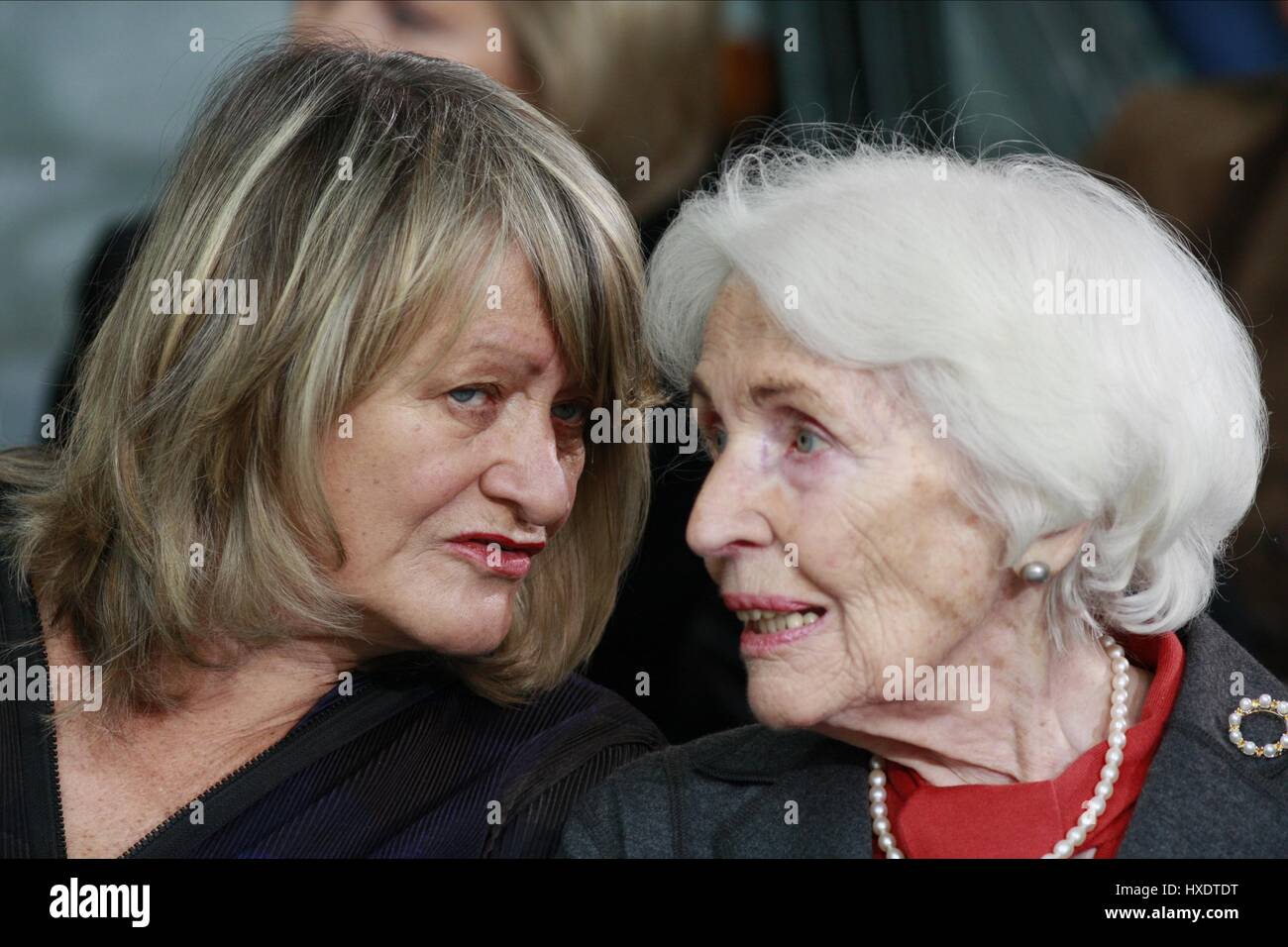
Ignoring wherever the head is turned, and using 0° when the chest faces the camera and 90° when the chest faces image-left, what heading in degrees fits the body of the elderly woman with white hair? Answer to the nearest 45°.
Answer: approximately 45°

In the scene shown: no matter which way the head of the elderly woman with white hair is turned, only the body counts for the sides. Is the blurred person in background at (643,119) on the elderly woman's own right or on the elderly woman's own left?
on the elderly woman's own right

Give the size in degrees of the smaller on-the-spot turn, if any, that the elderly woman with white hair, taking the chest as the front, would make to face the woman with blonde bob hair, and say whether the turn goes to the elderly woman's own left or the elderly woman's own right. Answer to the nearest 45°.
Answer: approximately 45° to the elderly woman's own right

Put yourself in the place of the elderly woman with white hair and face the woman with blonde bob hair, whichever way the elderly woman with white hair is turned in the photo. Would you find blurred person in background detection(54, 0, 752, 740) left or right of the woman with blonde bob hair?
right
